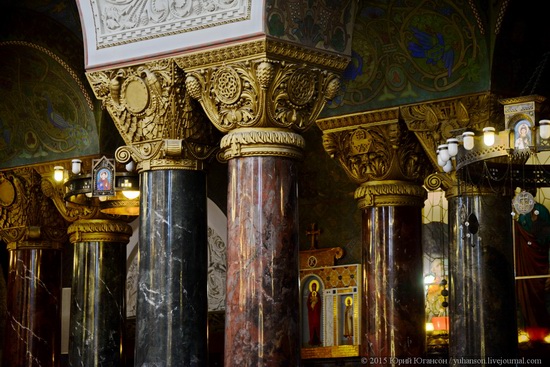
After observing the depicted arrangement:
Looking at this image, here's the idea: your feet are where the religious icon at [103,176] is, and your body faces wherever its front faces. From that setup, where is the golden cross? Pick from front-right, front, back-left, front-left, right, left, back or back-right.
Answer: back-left

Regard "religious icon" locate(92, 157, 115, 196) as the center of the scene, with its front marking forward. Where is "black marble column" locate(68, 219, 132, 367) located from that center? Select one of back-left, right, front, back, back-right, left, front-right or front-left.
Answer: back

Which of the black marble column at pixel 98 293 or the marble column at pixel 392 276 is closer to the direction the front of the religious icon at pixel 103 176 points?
the marble column

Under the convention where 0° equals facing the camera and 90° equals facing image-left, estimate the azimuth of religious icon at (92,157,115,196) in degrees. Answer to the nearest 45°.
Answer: approximately 0°

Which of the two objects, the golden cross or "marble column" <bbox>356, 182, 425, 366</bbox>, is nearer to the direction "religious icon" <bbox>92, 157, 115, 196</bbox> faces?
the marble column
